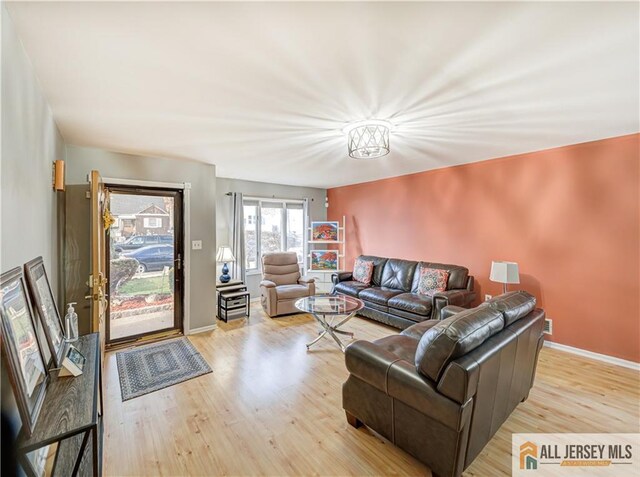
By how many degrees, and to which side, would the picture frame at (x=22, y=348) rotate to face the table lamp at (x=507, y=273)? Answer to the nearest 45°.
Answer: approximately 45° to its left

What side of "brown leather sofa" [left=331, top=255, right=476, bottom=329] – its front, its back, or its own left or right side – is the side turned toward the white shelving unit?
right

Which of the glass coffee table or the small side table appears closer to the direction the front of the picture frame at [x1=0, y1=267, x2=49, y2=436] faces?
the glass coffee table

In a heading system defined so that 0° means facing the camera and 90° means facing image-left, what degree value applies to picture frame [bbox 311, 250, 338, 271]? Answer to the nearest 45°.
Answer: approximately 0°

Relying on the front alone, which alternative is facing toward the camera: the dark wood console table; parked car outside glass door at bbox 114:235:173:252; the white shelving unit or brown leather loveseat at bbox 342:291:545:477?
the white shelving unit

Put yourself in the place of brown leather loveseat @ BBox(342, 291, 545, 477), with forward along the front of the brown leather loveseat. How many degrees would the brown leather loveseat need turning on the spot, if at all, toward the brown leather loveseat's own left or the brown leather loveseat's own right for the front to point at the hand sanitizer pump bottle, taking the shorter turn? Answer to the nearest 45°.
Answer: approximately 45° to the brown leather loveseat's own left

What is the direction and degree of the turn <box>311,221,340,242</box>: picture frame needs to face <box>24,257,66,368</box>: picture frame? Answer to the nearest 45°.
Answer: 0° — it already faces it

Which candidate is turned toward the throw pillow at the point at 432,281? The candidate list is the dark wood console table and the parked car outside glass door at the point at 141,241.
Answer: the dark wood console table

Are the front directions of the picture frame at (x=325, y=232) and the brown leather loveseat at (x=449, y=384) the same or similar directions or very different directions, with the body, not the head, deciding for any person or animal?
very different directions

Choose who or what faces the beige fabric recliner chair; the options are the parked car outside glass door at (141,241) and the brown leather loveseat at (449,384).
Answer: the brown leather loveseat

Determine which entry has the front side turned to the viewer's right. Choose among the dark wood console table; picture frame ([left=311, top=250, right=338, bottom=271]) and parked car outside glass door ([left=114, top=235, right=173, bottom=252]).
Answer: the dark wood console table

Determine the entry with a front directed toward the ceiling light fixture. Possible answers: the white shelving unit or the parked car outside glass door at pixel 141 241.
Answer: the white shelving unit
